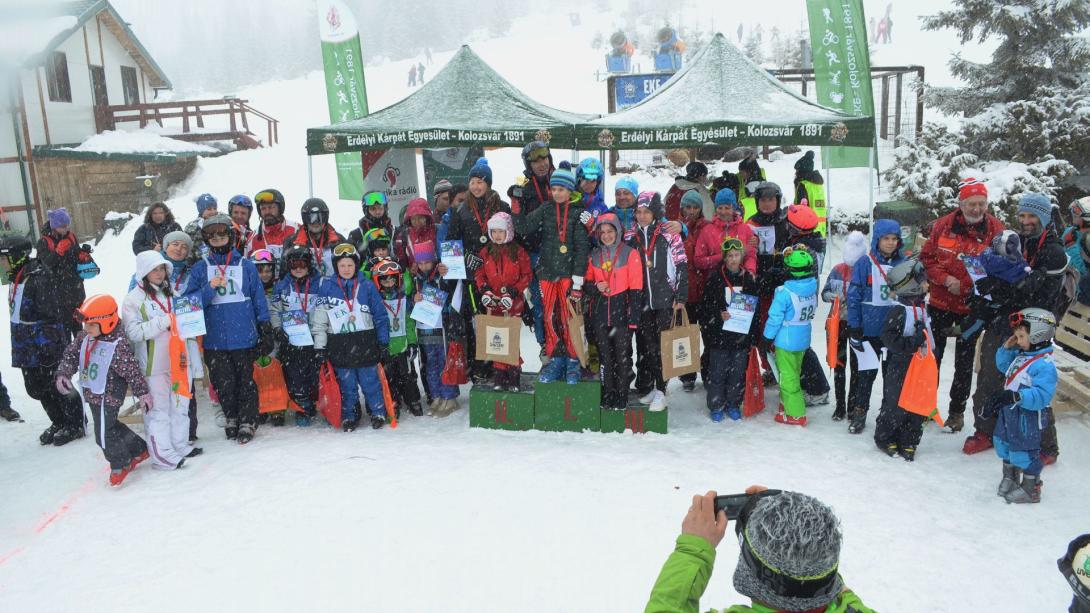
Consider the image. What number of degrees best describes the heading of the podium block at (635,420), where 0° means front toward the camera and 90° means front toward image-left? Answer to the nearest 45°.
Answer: approximately 0°

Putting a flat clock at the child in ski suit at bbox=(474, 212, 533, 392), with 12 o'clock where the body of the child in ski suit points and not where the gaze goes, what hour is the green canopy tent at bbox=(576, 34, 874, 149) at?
The green canopy tent is roughly at 8 o'clock from the child in ski suit.

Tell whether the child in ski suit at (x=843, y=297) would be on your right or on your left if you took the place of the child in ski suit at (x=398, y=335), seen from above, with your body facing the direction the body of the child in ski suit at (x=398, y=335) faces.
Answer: on your left

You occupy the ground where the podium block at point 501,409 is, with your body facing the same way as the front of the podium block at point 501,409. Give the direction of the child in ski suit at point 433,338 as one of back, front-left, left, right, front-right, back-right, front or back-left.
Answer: back-right

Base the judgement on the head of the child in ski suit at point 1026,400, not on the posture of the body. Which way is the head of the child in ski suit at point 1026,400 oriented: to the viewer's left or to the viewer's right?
to the viewer's left

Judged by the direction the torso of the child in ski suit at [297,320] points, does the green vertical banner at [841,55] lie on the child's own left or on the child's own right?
on the child's own left

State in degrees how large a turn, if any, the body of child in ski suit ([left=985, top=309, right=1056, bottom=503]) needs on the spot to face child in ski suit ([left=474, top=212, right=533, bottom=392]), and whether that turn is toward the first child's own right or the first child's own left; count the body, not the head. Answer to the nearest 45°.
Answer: approximately 45° to the first child's own right

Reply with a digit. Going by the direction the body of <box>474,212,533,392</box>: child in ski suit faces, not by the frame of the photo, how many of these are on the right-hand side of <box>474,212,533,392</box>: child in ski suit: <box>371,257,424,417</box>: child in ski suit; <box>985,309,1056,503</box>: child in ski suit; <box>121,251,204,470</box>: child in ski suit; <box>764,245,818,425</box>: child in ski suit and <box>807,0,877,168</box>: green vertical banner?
2

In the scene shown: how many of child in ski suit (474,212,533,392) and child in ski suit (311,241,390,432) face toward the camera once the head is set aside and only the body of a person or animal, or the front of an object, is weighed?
2

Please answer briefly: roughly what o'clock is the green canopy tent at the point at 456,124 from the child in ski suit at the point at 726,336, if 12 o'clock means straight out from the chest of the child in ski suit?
The green canopy tent is roughly at 4 o'clock from the child in ski suit.

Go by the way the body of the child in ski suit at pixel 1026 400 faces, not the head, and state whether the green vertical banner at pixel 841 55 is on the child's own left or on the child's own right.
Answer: on the child's own right
